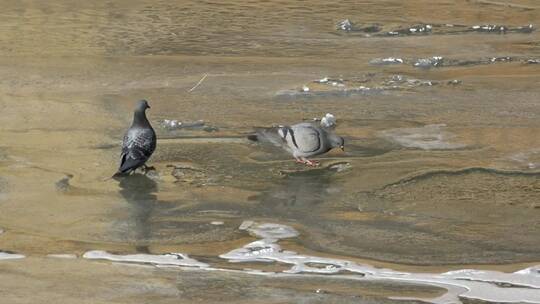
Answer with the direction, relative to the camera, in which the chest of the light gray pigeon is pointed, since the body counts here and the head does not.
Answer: to the viewer's right

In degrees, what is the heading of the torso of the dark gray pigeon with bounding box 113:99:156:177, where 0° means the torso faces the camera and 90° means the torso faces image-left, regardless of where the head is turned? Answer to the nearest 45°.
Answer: approximately 225°

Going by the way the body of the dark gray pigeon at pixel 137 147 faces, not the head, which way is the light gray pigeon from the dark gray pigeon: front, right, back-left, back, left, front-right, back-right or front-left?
front-right

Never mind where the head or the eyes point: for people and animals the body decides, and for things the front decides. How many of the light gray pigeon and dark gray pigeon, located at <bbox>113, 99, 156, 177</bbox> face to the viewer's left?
0

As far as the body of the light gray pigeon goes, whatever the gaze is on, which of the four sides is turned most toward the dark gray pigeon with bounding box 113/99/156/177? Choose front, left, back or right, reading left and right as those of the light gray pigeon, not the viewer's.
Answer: back
